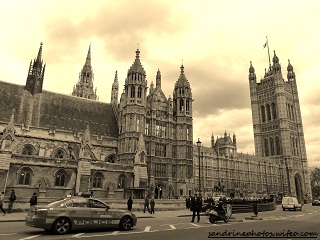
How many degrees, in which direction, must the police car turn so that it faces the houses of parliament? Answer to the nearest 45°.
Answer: approximately 45° to its left

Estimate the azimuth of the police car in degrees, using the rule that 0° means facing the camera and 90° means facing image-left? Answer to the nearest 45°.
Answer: approximately 225°
